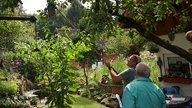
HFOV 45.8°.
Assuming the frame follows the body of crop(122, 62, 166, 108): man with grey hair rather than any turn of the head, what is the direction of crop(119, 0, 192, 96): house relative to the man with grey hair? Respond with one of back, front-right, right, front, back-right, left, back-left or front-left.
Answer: front

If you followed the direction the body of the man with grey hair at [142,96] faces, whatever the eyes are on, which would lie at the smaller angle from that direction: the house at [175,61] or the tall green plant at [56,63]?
the house

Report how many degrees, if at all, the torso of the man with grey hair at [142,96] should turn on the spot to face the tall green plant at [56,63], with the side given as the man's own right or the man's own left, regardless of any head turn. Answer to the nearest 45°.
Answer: approximately 45° to the man's own left

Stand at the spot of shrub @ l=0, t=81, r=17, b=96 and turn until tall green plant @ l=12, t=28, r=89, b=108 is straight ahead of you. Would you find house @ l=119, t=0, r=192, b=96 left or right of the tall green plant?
left

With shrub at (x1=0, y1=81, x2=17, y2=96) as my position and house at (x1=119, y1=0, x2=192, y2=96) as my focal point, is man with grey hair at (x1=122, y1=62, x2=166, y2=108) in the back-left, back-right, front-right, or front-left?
front-right

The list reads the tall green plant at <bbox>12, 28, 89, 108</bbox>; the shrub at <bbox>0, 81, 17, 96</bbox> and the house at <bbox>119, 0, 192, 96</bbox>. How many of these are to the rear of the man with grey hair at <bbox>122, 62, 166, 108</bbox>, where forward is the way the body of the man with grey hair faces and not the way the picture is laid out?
0

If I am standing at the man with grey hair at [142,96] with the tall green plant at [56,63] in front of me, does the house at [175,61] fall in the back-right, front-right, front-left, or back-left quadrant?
front-right

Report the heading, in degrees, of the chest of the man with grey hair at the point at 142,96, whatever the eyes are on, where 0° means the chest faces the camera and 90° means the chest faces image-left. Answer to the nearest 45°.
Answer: approximately 180°

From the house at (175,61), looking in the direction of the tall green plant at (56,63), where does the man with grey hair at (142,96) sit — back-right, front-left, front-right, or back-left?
front-left
